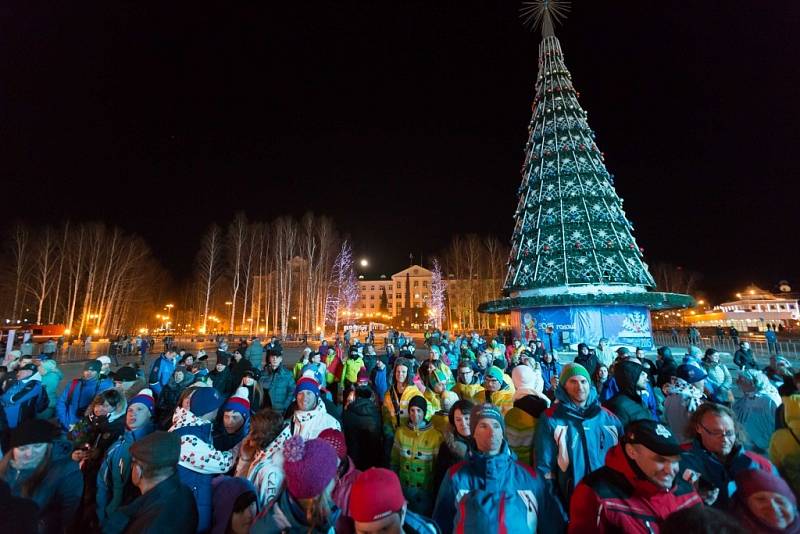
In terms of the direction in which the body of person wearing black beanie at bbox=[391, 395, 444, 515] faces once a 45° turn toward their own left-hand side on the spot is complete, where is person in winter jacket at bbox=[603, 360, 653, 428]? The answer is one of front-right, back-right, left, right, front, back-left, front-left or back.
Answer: front-left

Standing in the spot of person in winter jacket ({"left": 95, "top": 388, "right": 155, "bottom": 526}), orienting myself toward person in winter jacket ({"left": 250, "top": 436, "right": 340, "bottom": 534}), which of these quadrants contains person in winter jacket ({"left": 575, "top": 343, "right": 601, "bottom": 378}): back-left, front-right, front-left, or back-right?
front-left

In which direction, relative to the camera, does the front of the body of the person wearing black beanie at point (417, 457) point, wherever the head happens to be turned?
toward the camera

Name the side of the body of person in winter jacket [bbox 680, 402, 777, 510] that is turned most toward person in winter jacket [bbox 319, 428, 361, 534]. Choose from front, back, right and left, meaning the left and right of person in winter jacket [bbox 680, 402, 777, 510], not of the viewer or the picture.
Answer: right

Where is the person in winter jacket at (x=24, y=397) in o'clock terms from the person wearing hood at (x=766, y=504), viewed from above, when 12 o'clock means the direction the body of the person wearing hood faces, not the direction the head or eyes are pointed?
The person in winter jacket is roughly at 4 o'clock from the person wearing hood.

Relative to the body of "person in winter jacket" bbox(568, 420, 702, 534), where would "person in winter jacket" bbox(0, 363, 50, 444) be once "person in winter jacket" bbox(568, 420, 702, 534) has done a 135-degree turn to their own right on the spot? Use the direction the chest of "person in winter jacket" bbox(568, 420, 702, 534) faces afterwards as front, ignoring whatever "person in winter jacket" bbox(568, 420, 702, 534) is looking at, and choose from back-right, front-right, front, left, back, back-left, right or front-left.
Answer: front

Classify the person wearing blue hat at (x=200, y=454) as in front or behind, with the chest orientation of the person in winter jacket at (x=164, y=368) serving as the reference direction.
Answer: in front

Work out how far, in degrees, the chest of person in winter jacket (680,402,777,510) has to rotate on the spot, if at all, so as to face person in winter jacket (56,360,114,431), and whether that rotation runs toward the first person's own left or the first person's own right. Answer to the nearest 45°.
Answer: approximately 135° to the first person's own right

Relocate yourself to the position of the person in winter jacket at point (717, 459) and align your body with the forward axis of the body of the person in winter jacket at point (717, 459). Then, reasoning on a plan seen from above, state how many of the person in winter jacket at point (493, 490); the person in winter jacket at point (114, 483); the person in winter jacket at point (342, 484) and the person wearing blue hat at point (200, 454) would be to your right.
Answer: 4

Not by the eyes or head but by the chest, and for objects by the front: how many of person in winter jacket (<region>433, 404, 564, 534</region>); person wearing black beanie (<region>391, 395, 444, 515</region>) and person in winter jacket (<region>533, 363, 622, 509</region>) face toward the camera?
3

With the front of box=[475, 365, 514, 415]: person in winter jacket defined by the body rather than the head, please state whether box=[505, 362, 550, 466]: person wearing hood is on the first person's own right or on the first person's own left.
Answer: on the first person's own left

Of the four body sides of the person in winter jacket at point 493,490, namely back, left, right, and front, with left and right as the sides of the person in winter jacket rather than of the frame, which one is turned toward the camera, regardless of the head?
front

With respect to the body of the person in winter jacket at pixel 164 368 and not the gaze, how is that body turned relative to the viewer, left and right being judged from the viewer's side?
facing the viewer and to the right of the viewer
